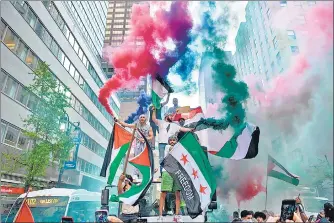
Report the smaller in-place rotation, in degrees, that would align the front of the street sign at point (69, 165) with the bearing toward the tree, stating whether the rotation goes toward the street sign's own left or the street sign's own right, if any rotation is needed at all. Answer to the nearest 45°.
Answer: approximately 45° to the street sign's own right

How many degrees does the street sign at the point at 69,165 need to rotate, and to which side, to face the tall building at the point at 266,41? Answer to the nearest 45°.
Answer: approximately 90° to its left

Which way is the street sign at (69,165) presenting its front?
toward the camera

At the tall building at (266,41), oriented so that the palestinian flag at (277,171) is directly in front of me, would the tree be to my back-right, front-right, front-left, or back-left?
front-right
